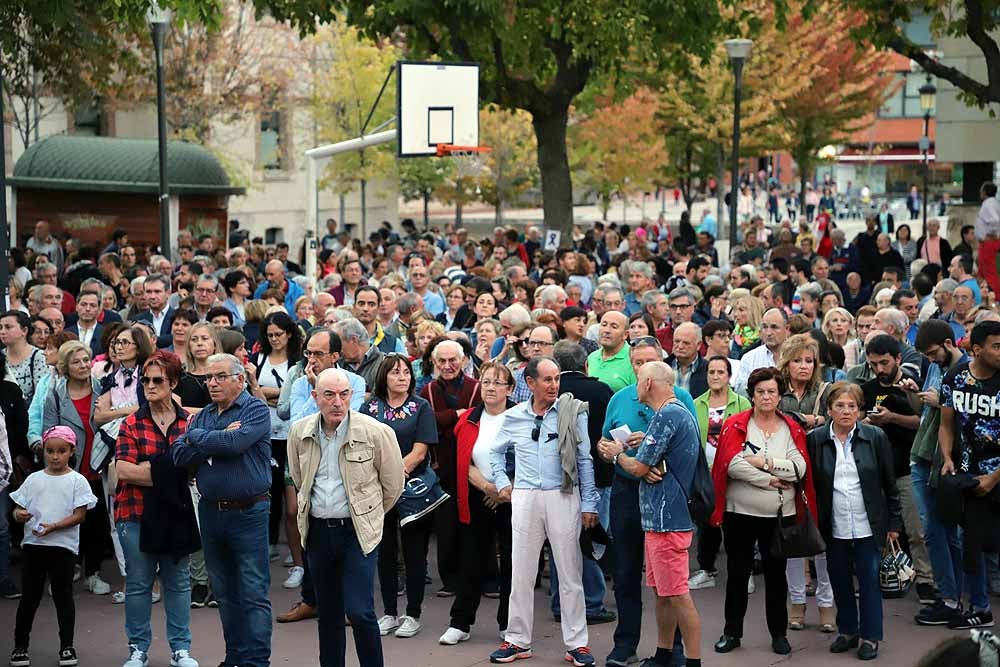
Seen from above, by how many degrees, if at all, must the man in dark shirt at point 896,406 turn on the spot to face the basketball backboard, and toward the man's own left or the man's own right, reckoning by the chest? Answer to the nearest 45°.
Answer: approximately 90° to the man's own right

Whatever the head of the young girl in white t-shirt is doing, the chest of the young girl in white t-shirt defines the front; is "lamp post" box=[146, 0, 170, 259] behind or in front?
behind

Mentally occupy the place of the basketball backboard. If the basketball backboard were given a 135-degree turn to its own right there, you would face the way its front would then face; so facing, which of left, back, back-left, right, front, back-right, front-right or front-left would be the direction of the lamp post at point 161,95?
front

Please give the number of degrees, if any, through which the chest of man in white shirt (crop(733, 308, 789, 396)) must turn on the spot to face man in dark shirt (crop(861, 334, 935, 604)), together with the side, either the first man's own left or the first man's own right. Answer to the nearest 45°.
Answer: approximately 45° to the first man's own left

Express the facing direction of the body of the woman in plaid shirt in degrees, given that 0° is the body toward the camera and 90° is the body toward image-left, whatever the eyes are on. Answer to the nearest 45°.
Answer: approximately 0°

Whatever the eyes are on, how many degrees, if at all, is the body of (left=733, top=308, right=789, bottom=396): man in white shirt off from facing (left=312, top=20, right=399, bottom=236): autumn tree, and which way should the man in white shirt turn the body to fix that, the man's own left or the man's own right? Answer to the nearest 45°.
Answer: approximately 180°

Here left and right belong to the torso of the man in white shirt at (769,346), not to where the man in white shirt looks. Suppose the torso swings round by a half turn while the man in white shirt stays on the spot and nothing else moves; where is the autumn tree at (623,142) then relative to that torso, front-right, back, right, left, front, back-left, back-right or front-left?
front

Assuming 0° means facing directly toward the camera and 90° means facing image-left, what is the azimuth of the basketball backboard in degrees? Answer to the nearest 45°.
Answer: approximately 315°

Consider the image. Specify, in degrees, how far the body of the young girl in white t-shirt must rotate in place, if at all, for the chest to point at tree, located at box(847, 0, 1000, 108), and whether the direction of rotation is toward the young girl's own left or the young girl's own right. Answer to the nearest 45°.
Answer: approximately 135° to the young girl's own left

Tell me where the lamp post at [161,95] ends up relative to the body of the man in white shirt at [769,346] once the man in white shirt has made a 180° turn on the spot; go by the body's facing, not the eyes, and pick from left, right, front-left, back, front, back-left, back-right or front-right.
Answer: front-left

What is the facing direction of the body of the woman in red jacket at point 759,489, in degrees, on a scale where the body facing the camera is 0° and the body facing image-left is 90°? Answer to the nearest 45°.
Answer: approximately 0°

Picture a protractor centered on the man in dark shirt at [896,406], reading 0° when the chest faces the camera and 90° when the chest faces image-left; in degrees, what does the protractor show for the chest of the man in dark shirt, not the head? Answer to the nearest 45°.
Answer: approximately 45°

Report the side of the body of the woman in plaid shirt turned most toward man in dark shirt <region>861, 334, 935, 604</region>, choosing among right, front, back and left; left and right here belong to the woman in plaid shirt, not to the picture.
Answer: left

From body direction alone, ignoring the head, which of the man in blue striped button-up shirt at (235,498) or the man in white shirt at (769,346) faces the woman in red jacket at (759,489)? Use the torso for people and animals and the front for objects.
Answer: the man in white shirt
